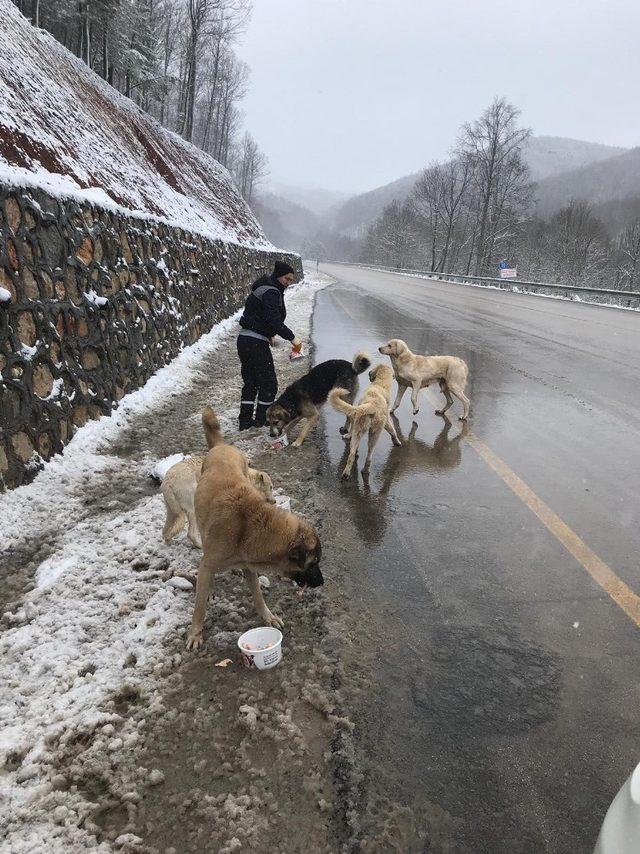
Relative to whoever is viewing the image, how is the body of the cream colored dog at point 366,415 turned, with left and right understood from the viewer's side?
facing away from the viewer and to the right of the viewer

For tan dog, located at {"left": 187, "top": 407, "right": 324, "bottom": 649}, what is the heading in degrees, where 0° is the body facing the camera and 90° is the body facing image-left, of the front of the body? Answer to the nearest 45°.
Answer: approximately 315°

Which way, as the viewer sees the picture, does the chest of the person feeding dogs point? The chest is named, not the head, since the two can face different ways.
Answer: to the viewer's right

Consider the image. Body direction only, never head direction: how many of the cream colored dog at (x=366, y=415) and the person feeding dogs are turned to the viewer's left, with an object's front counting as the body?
0

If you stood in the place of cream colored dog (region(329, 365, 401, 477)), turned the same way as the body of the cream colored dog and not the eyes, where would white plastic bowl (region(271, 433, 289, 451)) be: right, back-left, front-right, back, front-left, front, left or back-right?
left

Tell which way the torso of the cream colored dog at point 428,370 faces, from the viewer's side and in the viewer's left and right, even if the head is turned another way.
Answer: facing to the left of the viewer

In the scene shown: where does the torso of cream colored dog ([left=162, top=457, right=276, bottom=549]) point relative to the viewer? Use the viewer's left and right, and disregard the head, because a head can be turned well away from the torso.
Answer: facing to the right of the viewer

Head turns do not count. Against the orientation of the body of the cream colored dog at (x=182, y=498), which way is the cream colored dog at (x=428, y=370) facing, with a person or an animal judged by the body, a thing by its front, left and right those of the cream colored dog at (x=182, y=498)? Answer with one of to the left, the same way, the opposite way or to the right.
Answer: the opposite way

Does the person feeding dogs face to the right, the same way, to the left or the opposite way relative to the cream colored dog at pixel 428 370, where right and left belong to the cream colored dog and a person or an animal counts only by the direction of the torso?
the opposite way

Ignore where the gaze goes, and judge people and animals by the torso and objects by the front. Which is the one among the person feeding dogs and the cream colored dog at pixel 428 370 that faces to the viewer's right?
the person feeding dogs

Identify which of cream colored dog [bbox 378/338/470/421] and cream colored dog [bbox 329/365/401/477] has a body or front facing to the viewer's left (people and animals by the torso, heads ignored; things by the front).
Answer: cream colored dog [bbox 378/338/470/421]

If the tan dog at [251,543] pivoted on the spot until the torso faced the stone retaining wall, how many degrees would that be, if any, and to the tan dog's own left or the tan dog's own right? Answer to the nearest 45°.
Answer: approximately 180°

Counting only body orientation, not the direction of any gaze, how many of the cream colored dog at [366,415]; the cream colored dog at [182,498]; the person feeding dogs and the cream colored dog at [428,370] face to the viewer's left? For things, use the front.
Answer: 1

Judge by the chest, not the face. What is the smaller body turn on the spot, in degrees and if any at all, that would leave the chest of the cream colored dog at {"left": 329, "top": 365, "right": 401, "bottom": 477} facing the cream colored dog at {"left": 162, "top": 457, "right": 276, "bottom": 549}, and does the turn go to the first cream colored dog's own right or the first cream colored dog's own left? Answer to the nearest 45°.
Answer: approximately 180°
